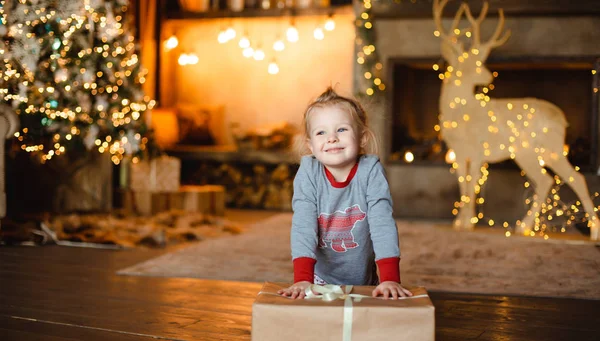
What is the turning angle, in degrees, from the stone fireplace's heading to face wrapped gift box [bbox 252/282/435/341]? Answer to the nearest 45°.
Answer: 0° — it already faces it

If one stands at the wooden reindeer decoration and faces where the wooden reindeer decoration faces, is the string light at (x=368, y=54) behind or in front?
in front

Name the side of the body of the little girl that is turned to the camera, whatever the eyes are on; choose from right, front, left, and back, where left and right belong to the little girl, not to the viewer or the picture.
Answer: front

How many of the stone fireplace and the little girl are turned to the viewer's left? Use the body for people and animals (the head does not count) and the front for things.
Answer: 0

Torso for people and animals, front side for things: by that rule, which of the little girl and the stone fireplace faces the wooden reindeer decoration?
the stone fireplace

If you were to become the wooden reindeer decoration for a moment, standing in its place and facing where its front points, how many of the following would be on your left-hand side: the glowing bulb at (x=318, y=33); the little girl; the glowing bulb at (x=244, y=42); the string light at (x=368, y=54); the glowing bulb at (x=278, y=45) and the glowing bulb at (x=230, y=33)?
1

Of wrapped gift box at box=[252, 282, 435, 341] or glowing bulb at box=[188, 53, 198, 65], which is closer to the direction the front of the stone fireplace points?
the wrapped gift box

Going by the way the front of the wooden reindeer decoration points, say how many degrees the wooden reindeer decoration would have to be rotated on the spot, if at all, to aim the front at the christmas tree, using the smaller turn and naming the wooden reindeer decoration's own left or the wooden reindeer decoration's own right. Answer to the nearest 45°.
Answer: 0° — it already faces it

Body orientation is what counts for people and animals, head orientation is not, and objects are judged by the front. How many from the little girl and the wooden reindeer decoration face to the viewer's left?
1

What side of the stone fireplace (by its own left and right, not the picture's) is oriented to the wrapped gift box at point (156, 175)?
right

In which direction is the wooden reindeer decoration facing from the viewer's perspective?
to the viewer's left

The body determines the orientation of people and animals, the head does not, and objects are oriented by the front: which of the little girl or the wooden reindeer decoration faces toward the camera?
the little girl

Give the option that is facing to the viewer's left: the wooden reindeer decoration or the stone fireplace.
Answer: the wooden reindeer decoration

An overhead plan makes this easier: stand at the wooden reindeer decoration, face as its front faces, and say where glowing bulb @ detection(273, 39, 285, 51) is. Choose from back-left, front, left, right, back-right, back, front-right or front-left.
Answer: front-right

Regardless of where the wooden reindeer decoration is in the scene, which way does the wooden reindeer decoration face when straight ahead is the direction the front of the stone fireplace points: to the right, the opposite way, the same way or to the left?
to the right

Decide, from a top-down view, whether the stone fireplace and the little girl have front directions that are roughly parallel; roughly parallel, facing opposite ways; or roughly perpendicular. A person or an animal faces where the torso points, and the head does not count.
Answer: roughly parallel

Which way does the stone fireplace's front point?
toward the camera

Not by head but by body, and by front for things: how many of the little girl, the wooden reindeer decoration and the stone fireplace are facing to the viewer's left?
1

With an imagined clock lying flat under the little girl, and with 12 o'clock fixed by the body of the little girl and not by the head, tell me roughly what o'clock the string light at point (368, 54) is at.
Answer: The string light is roughly at 6 o'clock from the little girl.
